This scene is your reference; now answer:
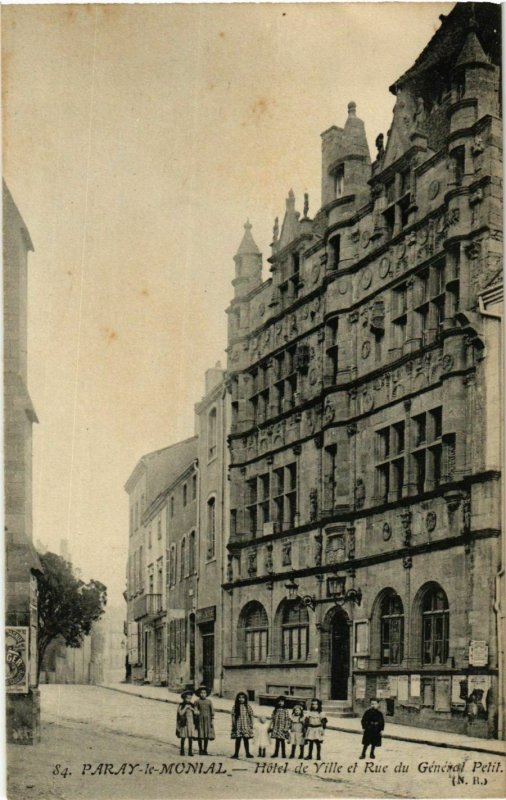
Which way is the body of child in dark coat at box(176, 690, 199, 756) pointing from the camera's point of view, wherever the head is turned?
toward the camera

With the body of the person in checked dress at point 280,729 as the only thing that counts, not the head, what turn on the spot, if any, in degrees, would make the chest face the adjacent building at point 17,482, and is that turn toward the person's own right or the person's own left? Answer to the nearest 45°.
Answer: approximately 90° to the person's own right

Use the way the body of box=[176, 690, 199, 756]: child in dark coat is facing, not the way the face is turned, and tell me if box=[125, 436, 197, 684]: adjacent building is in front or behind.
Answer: behind

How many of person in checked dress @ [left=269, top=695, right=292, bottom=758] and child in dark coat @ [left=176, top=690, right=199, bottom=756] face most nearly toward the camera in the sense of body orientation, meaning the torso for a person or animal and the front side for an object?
2

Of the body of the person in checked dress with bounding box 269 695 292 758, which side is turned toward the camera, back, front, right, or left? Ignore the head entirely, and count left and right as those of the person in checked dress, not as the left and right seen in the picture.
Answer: front

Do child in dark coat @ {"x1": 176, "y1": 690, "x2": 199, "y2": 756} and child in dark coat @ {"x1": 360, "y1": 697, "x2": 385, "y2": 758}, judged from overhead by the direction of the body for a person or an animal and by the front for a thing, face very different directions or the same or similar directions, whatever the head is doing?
same or similar directions

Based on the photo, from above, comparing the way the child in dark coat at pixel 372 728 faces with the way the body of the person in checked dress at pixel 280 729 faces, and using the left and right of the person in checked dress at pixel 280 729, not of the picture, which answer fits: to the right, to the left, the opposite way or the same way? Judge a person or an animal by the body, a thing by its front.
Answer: the same way
